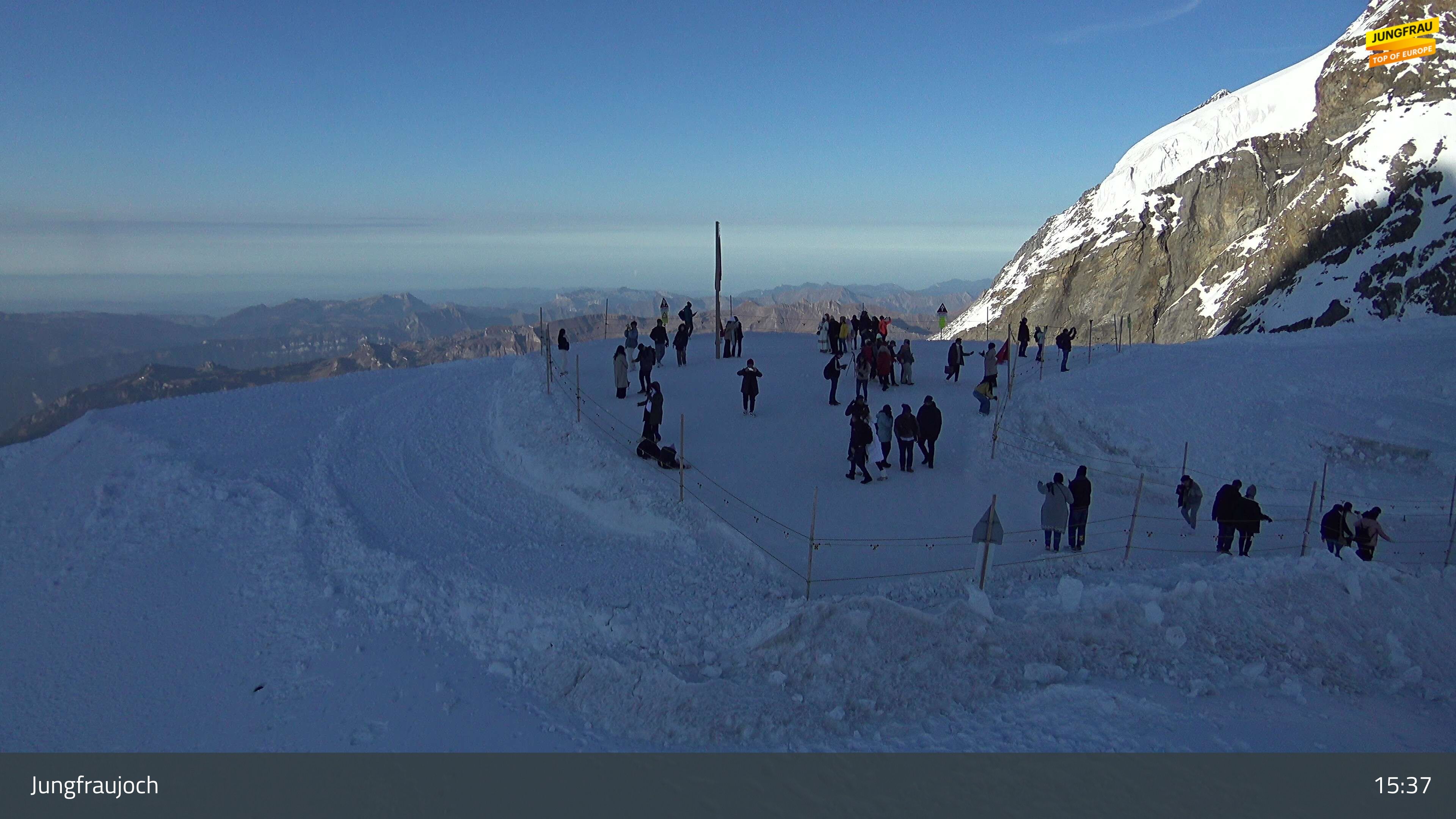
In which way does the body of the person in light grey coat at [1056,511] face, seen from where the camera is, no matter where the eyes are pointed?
away from the camera

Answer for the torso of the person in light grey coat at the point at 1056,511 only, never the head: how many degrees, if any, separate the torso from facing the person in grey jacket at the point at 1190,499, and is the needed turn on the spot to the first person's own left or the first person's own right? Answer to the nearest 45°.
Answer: approximately 45° to the first person's own right

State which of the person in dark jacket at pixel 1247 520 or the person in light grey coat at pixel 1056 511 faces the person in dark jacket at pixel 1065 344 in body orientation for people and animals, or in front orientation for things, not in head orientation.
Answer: the person in light grey coat
